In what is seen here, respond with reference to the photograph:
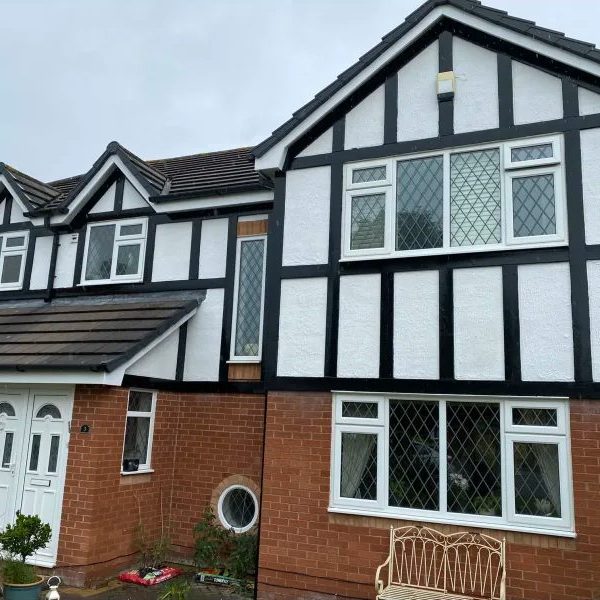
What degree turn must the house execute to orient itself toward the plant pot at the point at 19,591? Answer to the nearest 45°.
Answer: approximately 90° to its right

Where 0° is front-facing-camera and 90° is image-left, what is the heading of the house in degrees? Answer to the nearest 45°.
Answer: approximately 0°
